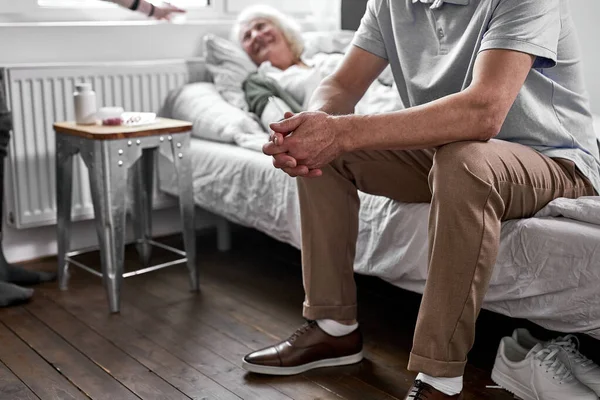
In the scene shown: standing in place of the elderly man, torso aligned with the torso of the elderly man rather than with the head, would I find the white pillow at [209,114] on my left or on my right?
on my right

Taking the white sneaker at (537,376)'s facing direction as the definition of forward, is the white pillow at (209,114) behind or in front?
behind

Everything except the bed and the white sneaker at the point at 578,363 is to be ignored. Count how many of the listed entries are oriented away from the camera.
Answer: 0

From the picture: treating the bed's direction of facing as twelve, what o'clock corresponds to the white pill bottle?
The white pill bottle is roughly at 5 o'clock from the bed.

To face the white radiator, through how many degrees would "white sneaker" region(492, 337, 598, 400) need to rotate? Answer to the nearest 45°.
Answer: approximately 135° to its right

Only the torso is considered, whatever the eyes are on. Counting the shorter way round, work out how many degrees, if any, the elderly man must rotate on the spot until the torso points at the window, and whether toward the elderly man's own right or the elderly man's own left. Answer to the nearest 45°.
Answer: approximately 90° to the elderly man's own right

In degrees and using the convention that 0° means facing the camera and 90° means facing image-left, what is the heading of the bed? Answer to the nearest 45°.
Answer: approximately 315°

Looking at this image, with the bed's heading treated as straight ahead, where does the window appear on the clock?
The window is roughly at 6 o'clock from the bed.

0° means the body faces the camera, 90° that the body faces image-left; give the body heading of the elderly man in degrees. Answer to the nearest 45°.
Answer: approximately 45°

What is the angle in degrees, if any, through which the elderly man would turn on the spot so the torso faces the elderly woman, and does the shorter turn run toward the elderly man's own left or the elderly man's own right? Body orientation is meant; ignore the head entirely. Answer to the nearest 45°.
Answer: approximately 90° to the elderly man's own right
